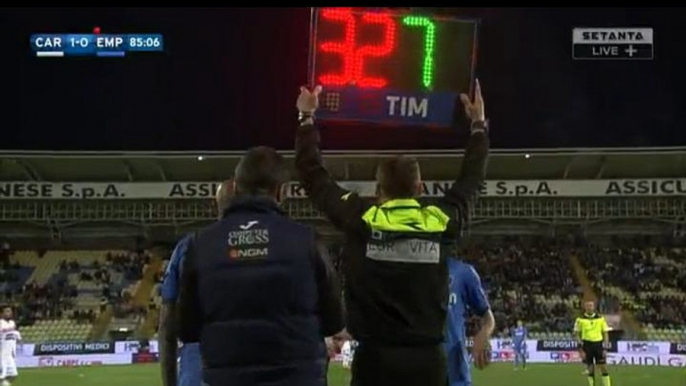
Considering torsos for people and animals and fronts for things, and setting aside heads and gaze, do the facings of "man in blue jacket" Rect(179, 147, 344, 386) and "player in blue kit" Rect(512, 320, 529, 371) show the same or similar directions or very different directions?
very different directions

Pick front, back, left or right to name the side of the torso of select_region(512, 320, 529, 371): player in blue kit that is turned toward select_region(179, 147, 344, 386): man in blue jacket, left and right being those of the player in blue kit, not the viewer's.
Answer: front

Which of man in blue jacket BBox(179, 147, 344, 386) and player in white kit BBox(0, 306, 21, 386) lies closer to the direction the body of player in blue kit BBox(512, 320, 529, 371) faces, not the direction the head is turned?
the man in blue jacket

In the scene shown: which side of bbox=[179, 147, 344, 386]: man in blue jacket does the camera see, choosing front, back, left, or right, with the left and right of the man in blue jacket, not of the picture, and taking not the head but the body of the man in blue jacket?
back

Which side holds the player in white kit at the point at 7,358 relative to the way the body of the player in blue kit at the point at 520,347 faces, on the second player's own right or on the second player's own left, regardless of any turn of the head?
on the second player's own right

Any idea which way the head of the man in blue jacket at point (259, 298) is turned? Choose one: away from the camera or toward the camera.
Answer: away from the camera

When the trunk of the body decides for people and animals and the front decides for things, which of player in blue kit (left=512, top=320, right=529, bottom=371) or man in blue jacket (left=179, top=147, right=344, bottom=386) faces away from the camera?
the man in blue jacket

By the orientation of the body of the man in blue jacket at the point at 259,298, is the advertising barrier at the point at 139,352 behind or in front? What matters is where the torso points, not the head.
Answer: in front

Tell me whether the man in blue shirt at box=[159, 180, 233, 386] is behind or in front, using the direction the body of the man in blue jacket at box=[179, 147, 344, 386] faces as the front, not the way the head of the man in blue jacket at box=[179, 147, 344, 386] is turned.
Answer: in front

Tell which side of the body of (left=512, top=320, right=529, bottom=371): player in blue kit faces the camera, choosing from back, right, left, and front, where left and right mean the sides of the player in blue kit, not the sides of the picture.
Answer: front

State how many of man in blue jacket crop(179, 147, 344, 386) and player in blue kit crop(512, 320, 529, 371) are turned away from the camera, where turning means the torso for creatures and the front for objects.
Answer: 1

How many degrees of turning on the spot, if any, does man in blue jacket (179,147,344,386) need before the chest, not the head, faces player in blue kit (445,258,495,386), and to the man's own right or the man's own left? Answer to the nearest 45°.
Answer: approximately 45° to the man's own right

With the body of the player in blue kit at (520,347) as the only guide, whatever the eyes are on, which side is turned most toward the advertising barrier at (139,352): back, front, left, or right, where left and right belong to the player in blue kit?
right

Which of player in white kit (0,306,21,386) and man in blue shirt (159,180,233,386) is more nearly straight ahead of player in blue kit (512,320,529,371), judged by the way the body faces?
the man in blue shirt

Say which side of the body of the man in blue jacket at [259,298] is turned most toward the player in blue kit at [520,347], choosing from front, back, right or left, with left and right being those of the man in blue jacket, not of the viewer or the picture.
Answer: front
